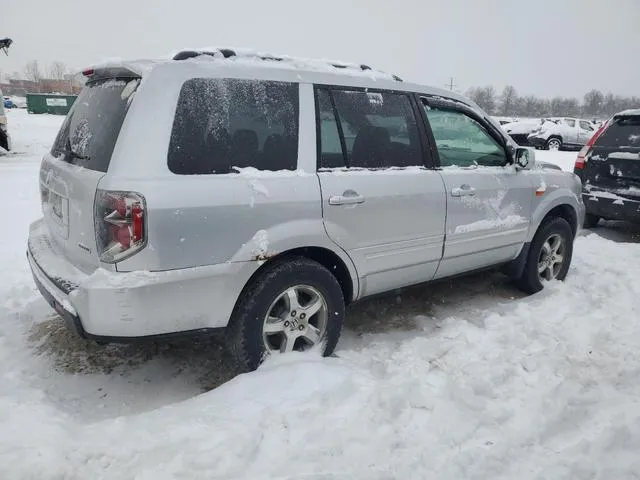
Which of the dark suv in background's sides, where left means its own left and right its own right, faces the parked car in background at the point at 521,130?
front

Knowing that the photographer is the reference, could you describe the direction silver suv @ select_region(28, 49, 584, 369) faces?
facing away from the viewer and to the right of the viewer

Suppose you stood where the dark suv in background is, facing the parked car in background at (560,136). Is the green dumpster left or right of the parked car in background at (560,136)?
left

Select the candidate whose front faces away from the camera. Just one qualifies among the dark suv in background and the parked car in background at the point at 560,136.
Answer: the dark suv in background

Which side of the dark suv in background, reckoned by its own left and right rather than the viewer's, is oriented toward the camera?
back

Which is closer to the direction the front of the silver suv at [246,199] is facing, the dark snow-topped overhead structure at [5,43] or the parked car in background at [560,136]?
the parked car in background

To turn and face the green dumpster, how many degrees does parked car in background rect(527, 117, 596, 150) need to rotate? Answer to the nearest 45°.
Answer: approximately 45° to its right

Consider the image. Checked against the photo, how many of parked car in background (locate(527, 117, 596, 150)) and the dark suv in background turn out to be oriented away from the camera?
1

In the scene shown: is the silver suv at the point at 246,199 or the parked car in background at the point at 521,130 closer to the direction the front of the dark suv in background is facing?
the parked car in background

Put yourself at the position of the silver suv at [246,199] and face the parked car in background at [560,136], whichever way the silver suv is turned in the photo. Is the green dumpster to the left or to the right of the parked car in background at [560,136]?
left

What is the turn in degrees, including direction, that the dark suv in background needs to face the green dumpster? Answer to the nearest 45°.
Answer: approximately 45° to its left

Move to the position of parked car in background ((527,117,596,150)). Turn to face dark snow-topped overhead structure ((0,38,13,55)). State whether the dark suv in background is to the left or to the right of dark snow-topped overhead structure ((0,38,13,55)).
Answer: left
